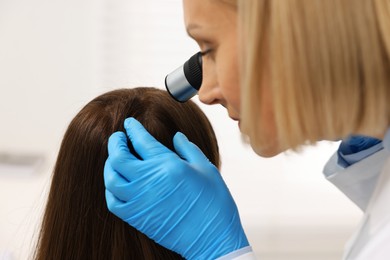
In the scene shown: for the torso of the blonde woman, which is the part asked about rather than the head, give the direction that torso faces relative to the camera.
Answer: to the viewer's left

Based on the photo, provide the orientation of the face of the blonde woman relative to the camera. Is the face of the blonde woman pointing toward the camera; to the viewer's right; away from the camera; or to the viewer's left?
to the viewer's left
